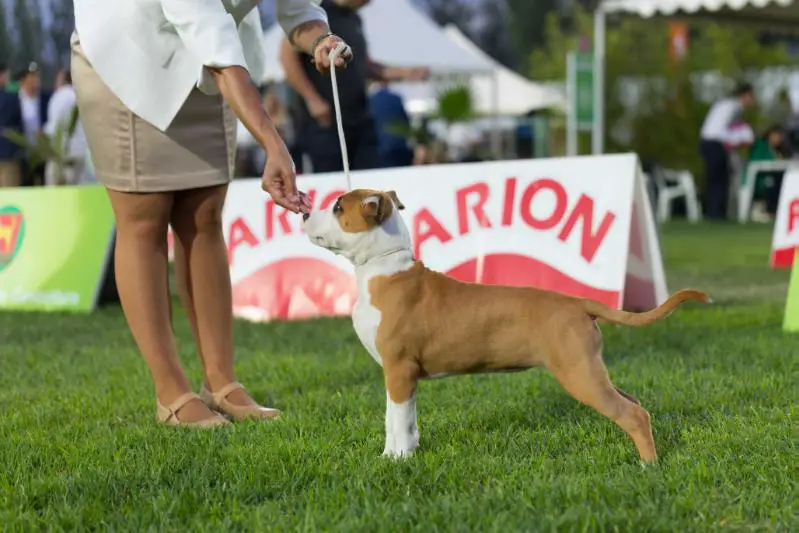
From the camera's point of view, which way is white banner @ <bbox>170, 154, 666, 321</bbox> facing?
toward the camera

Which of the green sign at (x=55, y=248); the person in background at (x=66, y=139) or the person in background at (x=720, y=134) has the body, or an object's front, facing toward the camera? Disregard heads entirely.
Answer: the green sign

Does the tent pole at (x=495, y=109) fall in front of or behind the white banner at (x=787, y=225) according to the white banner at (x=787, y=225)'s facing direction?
behind

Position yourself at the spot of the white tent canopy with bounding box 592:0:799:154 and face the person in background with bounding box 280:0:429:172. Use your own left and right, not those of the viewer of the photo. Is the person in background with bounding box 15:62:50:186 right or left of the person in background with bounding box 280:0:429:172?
right

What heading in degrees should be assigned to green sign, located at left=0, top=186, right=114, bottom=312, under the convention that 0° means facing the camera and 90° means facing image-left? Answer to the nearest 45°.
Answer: approximately 0°

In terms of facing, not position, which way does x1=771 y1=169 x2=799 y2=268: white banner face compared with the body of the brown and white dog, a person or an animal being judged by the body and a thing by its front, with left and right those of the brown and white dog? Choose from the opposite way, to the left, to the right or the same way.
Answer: to the left
